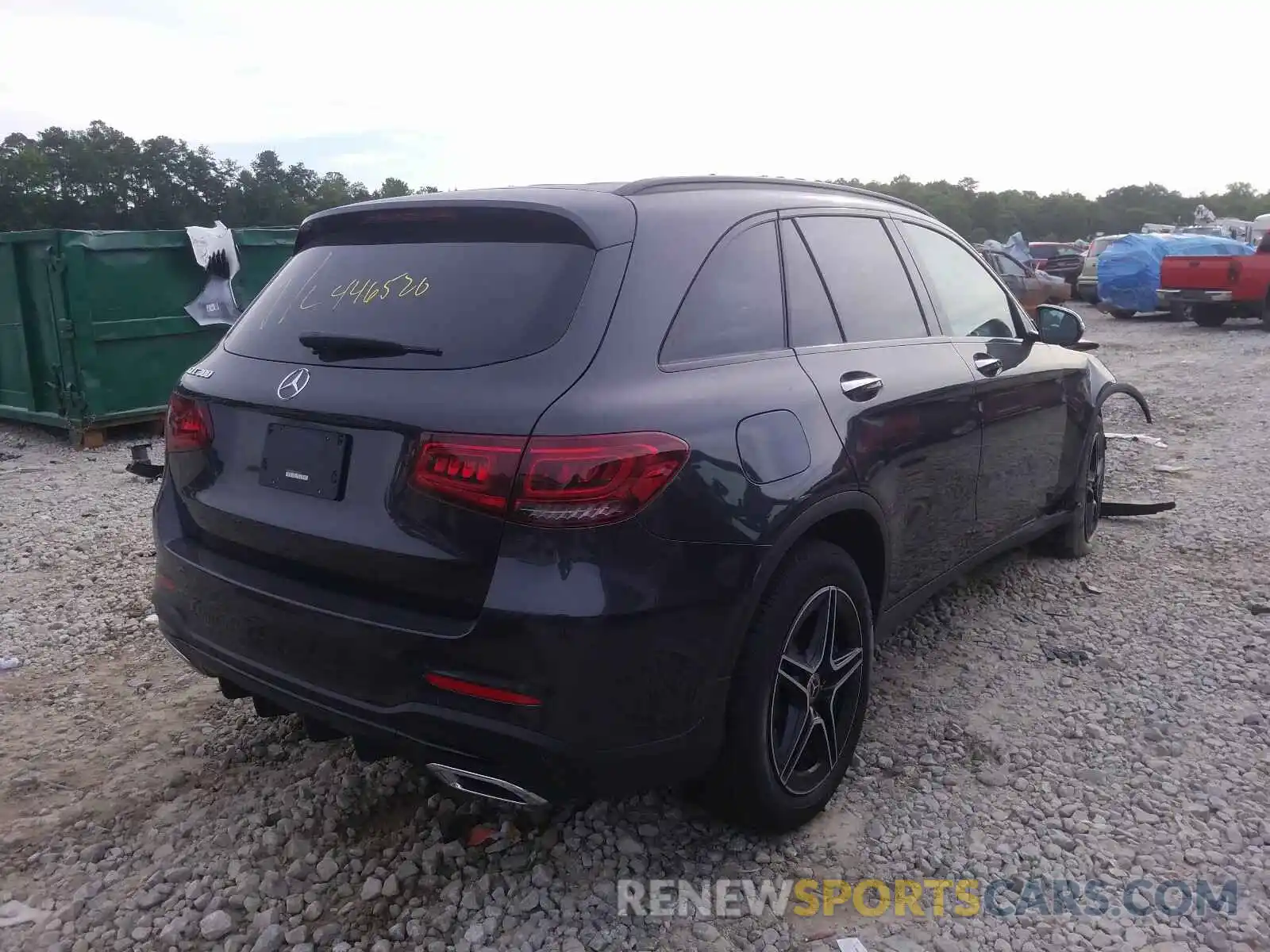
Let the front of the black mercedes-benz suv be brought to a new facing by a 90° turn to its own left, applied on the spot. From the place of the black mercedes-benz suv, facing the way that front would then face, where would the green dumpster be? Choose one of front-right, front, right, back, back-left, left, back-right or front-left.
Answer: front

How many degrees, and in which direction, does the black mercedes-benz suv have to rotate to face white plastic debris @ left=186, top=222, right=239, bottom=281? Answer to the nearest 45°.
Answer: approximately 90° to its left

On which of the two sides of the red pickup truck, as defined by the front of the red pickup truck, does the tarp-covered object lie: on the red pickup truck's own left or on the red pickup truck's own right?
on the red pickup truck's own left

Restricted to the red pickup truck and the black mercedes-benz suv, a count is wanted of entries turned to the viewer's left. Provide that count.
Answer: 0

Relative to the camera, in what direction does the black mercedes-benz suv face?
facing away from the viewer and to the right of the viewer

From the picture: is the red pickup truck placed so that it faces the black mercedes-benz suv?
no

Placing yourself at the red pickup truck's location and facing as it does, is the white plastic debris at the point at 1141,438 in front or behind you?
behind

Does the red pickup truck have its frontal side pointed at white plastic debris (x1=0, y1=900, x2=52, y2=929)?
no

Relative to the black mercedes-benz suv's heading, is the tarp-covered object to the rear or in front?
in front

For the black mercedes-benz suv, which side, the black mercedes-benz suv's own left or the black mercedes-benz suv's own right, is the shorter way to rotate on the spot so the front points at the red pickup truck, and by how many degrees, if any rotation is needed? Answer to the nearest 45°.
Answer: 0° — it already faces it

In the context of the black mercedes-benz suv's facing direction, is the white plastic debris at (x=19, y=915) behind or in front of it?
behind

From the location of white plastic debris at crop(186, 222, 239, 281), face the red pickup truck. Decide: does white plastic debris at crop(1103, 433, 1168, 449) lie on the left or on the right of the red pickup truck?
right

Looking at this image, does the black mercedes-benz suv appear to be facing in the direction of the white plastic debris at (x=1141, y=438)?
yes

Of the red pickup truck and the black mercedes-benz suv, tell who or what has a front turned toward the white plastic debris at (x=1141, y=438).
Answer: the black mercedes-benz suv

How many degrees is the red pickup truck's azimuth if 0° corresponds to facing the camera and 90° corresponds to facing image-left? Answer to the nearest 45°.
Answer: approximately 225°

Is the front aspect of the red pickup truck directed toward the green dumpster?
no
